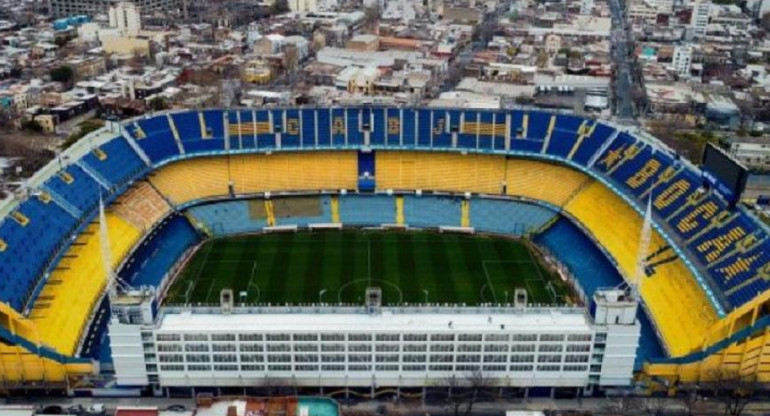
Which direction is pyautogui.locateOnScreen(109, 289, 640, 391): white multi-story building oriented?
toward the camera

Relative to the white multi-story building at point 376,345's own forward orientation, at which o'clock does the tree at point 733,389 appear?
The tree is roughly at 9 o'clock from the white multi-story building.
